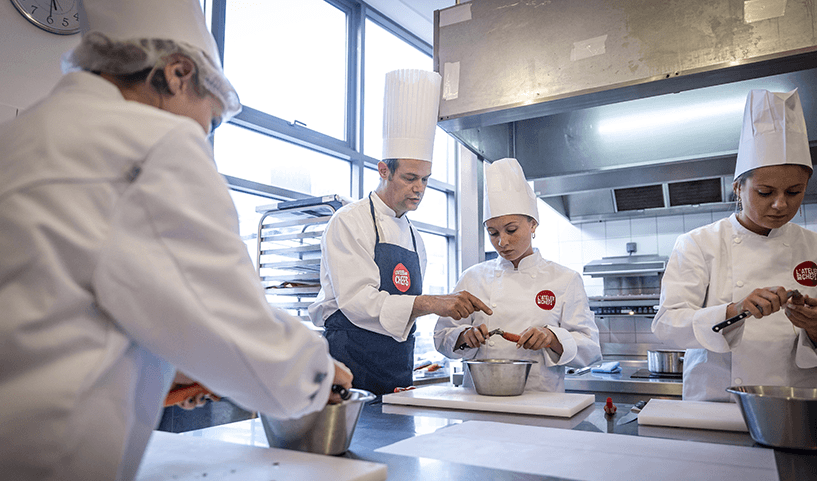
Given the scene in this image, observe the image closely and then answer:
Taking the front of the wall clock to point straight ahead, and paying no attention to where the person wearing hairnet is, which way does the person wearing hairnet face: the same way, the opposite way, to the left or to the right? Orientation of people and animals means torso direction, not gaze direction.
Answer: to the left

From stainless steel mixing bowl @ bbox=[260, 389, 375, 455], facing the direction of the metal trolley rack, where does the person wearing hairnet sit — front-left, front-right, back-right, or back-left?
back-left

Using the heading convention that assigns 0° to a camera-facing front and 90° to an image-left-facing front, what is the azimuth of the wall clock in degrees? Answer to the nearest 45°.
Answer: approximately 315°

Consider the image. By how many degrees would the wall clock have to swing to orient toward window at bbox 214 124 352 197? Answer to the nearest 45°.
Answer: approximately 90° to its left

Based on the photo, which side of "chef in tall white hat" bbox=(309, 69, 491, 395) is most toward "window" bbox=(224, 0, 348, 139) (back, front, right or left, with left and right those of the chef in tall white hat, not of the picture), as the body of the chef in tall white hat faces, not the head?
back

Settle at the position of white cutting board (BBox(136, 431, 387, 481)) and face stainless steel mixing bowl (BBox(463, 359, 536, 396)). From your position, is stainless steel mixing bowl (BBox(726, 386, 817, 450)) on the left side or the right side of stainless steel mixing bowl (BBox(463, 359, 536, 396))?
right

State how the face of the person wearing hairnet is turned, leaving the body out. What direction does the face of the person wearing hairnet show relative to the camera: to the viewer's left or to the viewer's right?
to the viewer's right

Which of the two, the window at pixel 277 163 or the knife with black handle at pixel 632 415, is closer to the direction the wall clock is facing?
the knife with black handle

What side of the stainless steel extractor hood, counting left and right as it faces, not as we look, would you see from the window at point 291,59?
right

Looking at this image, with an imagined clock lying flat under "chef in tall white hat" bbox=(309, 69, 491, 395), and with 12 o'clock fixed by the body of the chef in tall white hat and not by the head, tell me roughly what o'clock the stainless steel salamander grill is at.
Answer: The stainless steel salamander grill is roughly at 9 o'clock from the chef in tall white hat.

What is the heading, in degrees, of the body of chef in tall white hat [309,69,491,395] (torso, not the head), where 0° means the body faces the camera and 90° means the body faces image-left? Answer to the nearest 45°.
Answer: approximately 315°
